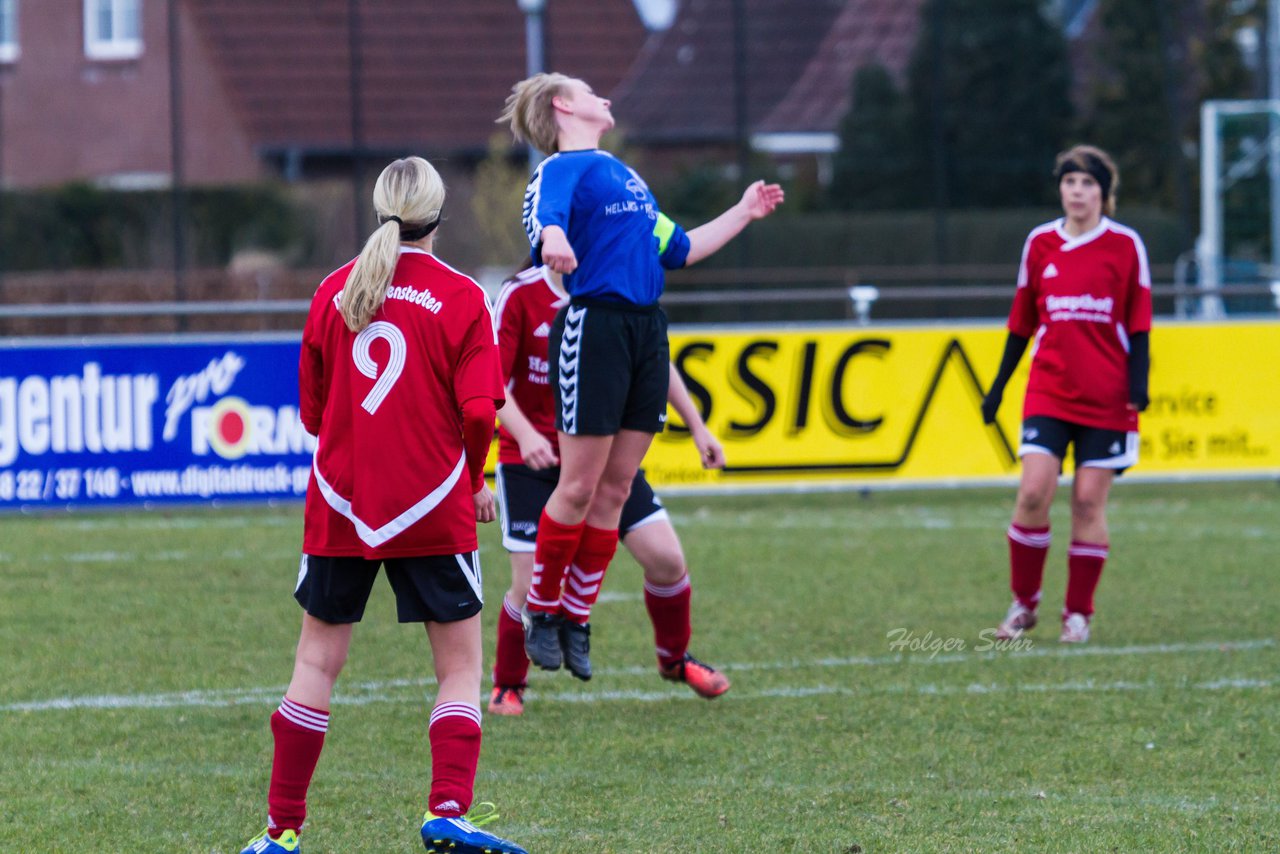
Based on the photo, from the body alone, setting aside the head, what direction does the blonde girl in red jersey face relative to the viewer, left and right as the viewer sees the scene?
facing away from the viewer

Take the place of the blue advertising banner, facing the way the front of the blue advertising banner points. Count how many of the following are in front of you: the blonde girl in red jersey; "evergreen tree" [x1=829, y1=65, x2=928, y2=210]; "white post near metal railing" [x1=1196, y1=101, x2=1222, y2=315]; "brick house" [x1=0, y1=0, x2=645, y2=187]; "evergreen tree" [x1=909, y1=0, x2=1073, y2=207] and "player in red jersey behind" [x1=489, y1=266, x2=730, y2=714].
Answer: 2

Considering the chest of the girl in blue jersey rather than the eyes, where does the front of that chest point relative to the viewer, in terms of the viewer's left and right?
facing the viewer and to the right of the viewer

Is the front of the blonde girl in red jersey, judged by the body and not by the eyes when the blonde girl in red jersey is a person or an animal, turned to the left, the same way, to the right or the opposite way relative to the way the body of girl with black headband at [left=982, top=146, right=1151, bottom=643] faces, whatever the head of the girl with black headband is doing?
the opposite way

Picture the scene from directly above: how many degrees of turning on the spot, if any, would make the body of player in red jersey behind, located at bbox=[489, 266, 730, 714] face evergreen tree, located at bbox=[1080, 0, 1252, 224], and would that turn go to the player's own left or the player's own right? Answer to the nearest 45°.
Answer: approximately 180°

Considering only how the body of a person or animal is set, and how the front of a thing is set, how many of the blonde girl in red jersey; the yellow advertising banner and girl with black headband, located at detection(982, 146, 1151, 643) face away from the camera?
1

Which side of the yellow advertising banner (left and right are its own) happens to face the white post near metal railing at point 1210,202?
back

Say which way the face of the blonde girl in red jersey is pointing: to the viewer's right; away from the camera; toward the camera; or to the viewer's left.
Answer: away from the camera

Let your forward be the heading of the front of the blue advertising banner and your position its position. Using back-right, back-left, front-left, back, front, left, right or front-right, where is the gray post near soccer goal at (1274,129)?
back-left

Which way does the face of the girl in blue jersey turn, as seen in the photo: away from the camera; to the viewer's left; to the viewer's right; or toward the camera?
to the viewer's right

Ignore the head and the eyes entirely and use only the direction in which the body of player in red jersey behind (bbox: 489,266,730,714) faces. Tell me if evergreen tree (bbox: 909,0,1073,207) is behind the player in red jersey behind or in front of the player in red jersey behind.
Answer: behind

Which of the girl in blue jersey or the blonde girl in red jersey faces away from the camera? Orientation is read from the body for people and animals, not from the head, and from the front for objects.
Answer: the blonde girl in red jersey

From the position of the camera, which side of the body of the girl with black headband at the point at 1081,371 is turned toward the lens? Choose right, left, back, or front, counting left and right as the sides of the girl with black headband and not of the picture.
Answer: front

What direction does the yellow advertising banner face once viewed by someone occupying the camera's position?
facing the viewer

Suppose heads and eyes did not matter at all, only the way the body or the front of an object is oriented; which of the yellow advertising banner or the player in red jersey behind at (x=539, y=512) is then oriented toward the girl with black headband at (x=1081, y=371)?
the yellow advertising banner

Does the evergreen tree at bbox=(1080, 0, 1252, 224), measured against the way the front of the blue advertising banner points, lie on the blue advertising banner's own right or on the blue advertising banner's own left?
on the blue advertising banner's own left
